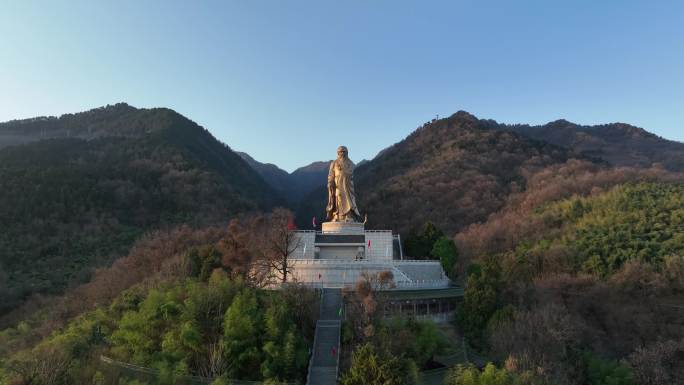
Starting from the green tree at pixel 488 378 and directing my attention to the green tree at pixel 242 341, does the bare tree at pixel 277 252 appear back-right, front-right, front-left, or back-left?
front-right

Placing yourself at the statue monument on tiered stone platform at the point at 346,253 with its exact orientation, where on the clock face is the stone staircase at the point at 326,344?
The stone staircase is roughly at 12 o'clock from the statue monument on tiered stone platform.

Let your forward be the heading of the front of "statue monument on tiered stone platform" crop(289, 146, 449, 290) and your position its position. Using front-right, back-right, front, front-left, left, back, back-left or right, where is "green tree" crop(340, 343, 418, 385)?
front

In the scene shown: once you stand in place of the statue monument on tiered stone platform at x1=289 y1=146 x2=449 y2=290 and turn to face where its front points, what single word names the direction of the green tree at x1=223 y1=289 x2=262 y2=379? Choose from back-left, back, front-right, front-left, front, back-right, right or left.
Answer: front

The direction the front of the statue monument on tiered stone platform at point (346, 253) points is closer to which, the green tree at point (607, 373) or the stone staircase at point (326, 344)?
the stone staircase

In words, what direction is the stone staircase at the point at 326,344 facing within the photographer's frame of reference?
facing the viewer

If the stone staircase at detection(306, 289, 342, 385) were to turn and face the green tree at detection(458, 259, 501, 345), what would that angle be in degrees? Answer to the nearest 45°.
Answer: approximately 135° to its left

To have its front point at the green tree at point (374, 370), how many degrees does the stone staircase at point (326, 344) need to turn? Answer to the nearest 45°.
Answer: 0° — it already faces it

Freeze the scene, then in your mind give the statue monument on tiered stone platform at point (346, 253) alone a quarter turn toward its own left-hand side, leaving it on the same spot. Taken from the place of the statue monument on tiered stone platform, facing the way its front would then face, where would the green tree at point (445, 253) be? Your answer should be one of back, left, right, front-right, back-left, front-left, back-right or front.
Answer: front

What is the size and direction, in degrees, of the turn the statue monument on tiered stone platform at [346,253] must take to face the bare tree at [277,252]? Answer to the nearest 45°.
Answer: approximately 45° to its right

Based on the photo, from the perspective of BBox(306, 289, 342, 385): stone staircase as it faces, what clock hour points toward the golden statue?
The golden statue is roughly at 6 o'clock from the stone staircase.

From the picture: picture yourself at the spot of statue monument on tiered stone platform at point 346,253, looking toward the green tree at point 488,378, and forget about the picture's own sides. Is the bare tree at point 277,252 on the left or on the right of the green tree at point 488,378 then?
right

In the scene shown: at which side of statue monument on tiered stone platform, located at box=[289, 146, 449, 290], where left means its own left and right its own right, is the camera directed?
front

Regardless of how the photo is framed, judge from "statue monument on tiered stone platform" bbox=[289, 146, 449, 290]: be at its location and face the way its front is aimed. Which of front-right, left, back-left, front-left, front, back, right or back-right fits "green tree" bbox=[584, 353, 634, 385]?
front-left

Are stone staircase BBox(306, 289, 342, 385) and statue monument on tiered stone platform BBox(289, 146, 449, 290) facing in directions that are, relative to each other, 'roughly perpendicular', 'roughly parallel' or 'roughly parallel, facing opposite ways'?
roughly parallel

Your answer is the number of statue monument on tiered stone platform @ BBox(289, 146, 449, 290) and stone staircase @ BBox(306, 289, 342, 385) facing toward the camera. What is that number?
2

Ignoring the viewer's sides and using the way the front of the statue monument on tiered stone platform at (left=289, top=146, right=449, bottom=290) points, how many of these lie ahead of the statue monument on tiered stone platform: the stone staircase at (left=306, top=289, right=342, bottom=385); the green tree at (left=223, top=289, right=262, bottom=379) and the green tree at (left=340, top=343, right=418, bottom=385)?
3

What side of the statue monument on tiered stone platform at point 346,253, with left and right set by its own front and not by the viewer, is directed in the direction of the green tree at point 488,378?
front

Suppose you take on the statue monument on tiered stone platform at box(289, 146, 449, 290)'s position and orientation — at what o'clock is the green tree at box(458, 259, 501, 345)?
The green tree is roughly at 11 o'clock from the statue monument on tiered stone platform.
